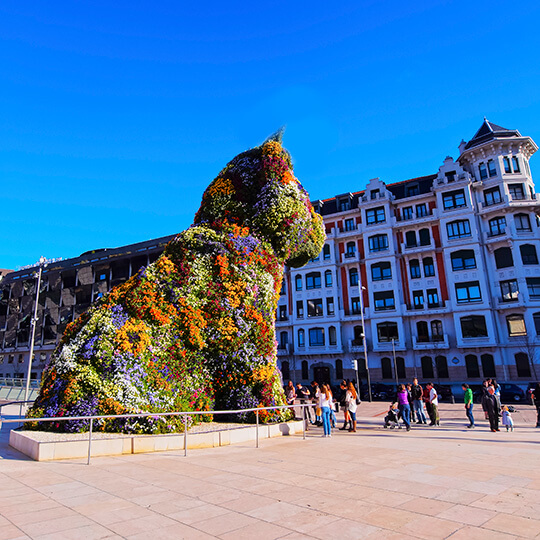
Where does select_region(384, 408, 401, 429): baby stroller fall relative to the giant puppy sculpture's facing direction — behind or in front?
in front

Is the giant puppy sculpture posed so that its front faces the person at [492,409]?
yes

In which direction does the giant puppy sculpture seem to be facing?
to the viewer's right

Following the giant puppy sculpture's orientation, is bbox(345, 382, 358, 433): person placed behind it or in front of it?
in front

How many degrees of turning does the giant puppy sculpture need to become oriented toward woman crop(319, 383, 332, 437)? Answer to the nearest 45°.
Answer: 0° — it already faces them
